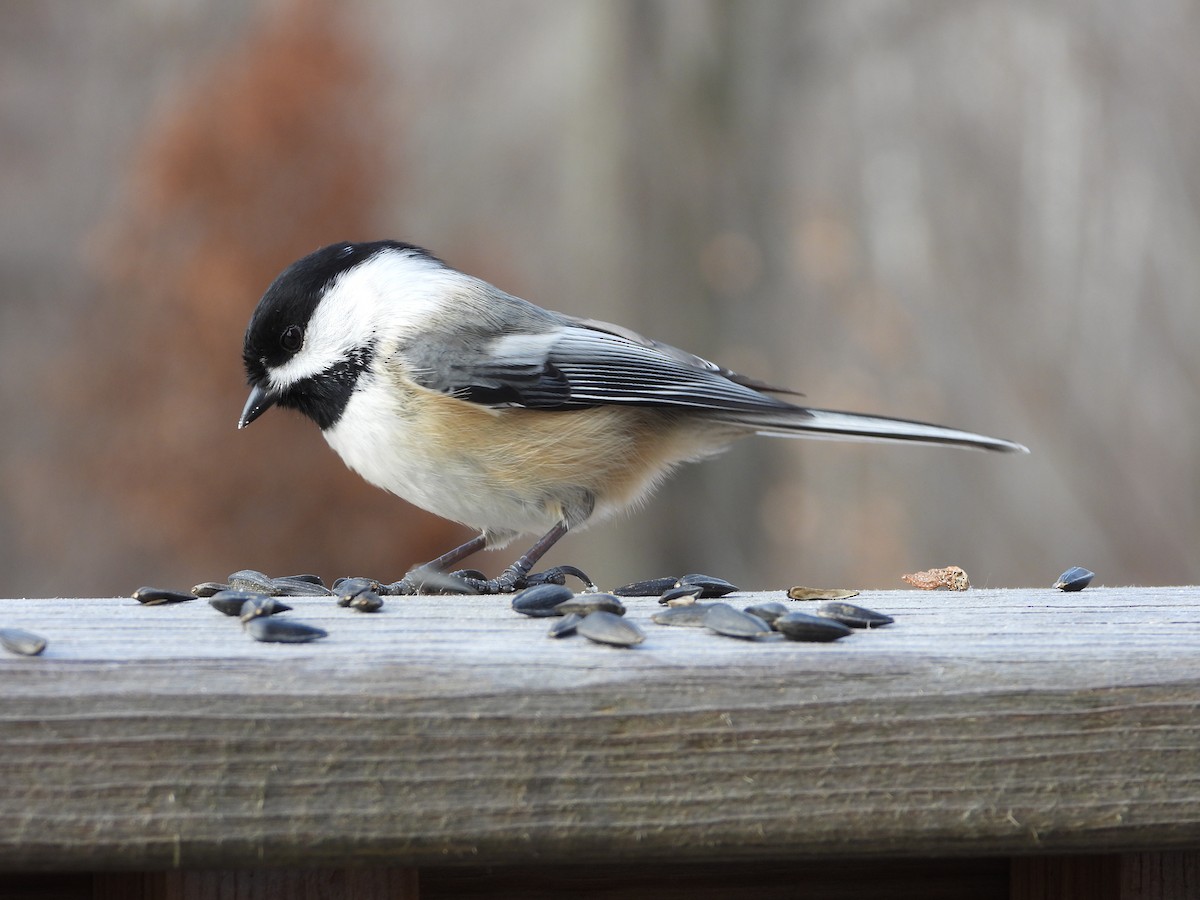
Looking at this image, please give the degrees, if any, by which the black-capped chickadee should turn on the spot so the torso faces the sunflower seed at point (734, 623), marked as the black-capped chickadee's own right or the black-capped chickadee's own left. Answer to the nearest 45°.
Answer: approximately 90° to the black-capped chickadee's own left

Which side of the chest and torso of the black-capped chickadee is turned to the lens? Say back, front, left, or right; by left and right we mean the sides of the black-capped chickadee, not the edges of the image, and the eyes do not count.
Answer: left

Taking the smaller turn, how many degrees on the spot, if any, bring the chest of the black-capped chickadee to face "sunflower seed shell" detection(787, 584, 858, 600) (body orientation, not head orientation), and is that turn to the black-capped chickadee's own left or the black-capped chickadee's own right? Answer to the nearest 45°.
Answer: approximately 135° to the black-capped chickadee's own left

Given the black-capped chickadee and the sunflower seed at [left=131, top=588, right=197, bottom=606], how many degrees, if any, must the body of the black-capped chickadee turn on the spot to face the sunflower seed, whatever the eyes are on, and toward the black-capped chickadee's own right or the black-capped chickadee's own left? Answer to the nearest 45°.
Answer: approximately 45° to the black-capped chickadee's own left

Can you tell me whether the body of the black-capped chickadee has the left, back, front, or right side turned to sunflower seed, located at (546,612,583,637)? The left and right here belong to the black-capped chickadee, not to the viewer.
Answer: left

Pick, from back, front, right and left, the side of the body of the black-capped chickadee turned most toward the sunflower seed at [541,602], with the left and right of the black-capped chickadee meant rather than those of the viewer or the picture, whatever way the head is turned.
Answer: left
